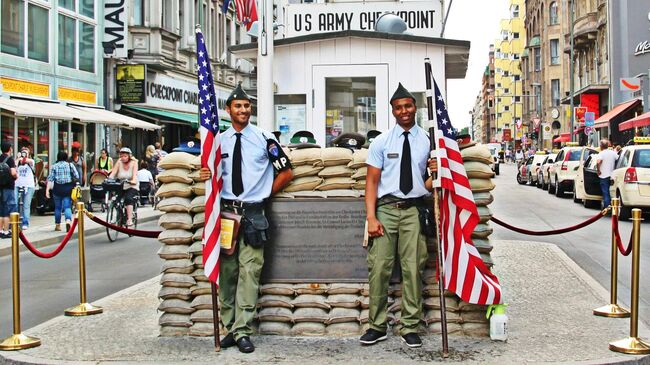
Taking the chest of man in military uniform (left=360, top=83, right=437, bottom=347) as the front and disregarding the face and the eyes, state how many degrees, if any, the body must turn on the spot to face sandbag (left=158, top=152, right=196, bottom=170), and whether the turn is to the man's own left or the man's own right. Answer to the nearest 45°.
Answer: approximately 90° to the man's own right

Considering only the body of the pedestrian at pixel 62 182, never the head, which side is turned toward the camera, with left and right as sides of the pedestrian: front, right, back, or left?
back

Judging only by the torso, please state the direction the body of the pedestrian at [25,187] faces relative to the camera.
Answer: toward the camera

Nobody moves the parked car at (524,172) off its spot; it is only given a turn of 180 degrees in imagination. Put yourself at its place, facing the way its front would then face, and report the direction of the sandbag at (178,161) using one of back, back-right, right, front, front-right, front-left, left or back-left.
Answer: front

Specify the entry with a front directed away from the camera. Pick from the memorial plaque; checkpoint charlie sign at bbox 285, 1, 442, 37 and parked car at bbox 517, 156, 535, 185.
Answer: the parked car

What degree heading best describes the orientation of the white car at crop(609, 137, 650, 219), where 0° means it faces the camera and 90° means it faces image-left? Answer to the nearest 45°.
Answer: approximately 180°

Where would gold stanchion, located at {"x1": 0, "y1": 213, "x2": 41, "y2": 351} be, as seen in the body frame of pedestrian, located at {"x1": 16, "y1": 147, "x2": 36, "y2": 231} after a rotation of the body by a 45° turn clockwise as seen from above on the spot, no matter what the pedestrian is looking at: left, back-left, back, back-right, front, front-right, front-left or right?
front-left

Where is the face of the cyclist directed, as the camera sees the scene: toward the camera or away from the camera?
toward the camera

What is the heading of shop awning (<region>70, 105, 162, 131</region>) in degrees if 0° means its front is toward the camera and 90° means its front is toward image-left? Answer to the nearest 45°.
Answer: approximately 315°

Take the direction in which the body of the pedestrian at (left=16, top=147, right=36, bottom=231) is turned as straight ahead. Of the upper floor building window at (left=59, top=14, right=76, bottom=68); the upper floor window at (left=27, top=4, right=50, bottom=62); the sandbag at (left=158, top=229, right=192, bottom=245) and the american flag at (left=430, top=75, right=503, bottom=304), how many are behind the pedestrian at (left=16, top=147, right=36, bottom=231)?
2

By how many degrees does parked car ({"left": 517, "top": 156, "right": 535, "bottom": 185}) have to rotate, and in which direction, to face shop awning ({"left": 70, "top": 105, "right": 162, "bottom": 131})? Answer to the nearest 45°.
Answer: approximately 135° to its left

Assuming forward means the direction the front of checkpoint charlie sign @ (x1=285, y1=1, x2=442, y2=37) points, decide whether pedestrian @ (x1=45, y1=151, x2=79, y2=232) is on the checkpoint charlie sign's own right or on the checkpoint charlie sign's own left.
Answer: on the checkpoint charlie sign's own right

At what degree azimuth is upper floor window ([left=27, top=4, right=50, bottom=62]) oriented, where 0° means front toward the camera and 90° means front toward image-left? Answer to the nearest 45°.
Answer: approximately 315°

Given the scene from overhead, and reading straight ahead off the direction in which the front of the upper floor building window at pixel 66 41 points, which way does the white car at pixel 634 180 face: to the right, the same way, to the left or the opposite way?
to the left

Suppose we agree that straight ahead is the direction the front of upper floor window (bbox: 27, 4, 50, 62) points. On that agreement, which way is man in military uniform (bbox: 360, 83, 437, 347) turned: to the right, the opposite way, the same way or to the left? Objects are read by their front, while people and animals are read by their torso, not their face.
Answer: to the right

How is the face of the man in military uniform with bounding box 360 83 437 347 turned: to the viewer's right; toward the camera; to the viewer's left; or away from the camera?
toward the camera

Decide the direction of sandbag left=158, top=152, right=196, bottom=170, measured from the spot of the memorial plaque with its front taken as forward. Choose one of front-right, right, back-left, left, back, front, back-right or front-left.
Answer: right

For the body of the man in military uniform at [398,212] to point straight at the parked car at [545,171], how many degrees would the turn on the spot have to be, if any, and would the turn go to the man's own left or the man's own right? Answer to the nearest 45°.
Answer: approximately 180°

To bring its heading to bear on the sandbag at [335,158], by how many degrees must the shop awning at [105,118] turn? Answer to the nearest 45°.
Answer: approximately 45° to its right
